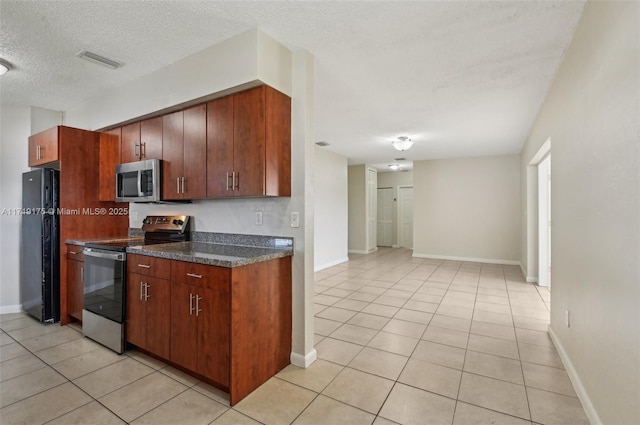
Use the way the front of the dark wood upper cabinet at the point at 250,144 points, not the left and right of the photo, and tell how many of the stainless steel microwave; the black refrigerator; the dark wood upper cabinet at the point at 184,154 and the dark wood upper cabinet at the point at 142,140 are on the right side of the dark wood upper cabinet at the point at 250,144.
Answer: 4

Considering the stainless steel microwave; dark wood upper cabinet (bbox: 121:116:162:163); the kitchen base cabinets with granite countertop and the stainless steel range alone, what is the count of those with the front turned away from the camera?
0

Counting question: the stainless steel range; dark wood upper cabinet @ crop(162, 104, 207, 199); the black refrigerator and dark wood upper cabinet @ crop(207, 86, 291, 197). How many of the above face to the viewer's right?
0

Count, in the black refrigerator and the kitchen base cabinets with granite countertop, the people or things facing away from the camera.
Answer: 0

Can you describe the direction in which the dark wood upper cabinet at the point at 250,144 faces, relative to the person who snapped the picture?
facing the viewer and to the left of the viewer

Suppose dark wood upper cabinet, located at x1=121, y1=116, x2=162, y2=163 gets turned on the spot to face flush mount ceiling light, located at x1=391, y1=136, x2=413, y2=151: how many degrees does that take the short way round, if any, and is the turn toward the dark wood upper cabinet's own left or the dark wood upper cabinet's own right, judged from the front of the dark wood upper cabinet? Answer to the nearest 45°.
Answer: approximately 135° to the dark wood upper cabinet's own left

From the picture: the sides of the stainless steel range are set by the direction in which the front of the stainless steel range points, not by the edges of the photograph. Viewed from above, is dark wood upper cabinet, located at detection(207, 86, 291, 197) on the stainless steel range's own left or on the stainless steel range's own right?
on the stainless steel range's own left

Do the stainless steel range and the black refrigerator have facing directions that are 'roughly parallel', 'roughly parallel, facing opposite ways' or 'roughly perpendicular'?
roughly parallel

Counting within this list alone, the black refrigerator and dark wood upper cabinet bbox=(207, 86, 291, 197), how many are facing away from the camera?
0

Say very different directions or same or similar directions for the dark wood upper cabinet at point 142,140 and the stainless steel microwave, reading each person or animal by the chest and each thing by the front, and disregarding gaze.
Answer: same or similar directions

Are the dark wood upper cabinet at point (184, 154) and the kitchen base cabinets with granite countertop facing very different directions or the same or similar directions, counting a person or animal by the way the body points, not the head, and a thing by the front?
same or similar directions

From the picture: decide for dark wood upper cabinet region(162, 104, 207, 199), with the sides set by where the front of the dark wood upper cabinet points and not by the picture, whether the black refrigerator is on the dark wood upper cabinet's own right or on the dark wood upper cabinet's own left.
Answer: on the dark wood upper cabinet's own right

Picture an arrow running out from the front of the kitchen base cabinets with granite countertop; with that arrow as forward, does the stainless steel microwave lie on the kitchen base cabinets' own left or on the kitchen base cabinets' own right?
on the kitchen base cabinets' own right

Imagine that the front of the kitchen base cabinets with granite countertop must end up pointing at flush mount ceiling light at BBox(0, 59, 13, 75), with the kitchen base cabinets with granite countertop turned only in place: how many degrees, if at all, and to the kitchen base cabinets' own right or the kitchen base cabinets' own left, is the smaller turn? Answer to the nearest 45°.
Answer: approximately 90° to the kitchen base cabinets' own right

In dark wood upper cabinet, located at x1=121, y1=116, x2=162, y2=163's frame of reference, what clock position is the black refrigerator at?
The black refrigerator is roughly at 3 o'clock from the dark wood upper cabinet.

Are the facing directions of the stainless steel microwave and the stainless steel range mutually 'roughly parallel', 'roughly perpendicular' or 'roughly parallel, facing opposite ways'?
roughly parallel

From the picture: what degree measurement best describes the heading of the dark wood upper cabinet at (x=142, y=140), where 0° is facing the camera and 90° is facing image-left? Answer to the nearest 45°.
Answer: approximately 45°
